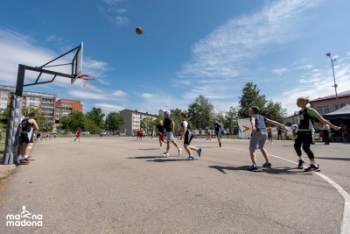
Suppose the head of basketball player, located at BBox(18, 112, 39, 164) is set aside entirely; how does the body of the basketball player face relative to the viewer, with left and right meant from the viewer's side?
facing away from the viewer and to the right of the viewer
